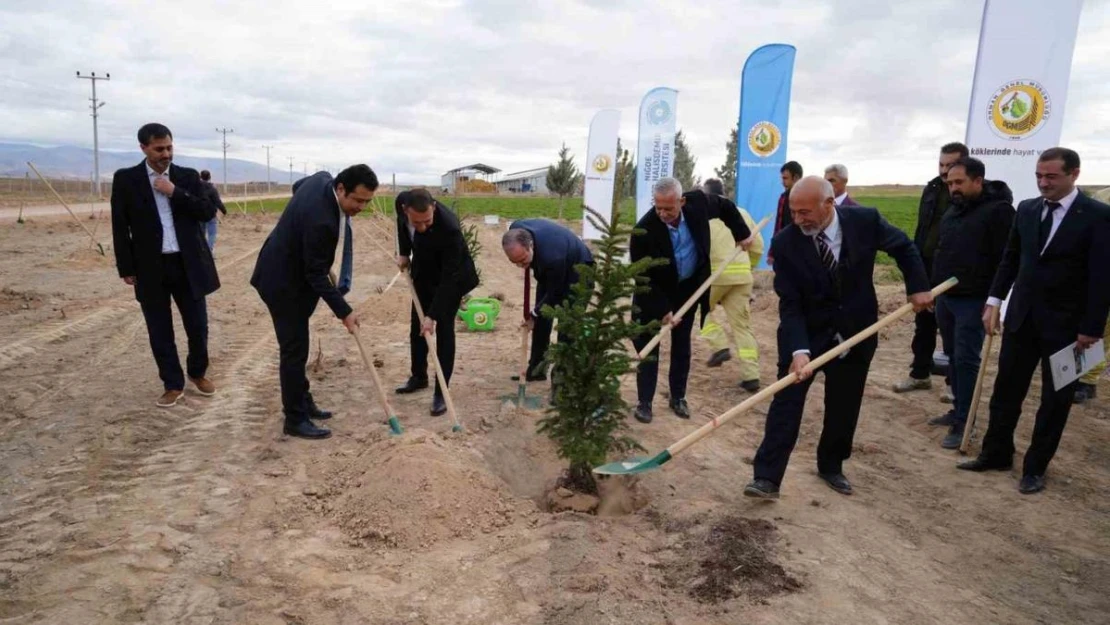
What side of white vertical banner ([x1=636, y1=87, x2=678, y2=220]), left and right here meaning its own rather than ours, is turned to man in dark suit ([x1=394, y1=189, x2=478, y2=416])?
front

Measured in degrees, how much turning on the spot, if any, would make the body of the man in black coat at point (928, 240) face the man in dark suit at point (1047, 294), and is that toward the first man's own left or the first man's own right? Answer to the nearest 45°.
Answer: approximately 90° to the first man's own left

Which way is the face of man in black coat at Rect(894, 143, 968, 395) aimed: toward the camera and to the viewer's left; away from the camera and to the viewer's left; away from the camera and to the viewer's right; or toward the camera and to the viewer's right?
toward the camera and to the viewer's left

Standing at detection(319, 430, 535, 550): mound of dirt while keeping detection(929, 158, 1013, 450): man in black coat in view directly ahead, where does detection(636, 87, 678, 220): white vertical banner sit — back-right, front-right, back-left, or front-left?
front-left

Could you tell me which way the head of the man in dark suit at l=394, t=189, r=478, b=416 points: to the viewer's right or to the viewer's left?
to the viewer's right

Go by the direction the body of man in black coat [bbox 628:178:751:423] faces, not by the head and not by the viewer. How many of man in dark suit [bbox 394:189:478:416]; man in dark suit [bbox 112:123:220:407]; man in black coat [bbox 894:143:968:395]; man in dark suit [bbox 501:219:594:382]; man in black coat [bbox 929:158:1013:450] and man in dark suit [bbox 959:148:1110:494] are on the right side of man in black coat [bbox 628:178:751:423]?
3

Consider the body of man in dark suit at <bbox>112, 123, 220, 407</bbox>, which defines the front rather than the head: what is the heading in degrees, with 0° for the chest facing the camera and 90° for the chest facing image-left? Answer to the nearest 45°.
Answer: approximately 0°

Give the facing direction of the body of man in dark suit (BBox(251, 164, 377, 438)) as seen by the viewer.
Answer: to the viewer's right

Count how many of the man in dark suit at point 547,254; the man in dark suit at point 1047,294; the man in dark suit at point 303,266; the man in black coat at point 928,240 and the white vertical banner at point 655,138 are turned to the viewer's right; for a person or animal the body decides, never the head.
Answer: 1

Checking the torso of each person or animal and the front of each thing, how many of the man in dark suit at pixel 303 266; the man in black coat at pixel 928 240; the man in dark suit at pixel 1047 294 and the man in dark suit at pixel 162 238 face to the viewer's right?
1

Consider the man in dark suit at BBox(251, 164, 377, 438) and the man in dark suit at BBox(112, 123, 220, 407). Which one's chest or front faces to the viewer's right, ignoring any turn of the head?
the man in dark suit at BBox(251, 164, 377, 438)

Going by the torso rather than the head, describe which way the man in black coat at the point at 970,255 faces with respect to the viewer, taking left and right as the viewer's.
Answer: facing the viewer and to the left of the viewer

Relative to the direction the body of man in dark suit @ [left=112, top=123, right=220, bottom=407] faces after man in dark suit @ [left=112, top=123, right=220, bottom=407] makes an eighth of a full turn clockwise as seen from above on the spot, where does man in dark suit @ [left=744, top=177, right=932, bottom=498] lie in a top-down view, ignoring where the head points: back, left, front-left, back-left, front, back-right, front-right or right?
left

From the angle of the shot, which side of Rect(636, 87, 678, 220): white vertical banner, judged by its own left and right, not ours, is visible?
front

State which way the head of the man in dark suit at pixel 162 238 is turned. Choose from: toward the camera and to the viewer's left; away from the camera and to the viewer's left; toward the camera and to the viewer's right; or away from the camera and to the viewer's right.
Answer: toward the camera and to the viewer's right

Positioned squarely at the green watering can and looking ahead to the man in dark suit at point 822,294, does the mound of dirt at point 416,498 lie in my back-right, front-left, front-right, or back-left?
front-right

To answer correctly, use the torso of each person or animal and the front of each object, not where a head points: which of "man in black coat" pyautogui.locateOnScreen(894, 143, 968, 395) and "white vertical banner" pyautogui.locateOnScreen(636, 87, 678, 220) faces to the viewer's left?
the man in black coat
